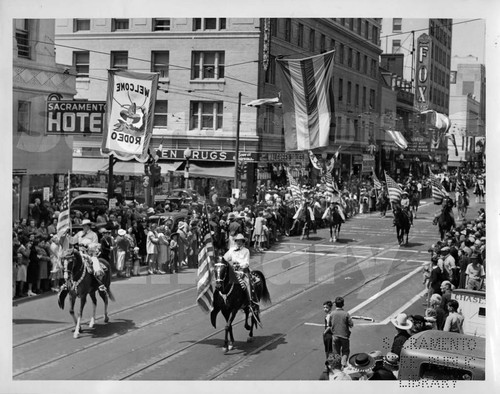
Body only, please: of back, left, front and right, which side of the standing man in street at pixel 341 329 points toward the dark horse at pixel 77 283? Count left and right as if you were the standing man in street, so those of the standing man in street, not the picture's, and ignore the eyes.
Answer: left

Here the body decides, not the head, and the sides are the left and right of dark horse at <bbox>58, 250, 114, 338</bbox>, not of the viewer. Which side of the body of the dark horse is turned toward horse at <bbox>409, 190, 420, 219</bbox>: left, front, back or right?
back

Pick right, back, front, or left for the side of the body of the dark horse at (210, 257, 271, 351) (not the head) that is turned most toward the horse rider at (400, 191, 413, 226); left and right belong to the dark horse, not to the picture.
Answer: back

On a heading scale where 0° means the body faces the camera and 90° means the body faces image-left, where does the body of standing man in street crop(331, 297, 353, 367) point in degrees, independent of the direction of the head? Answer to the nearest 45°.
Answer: approximately 180°

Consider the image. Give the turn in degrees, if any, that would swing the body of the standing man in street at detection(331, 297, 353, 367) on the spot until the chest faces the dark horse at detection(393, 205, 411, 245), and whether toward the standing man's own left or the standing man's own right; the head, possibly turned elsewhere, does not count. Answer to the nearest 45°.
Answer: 0° — they already face it

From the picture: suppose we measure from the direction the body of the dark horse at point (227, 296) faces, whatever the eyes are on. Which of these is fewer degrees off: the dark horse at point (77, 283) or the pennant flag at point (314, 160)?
the dark horse
